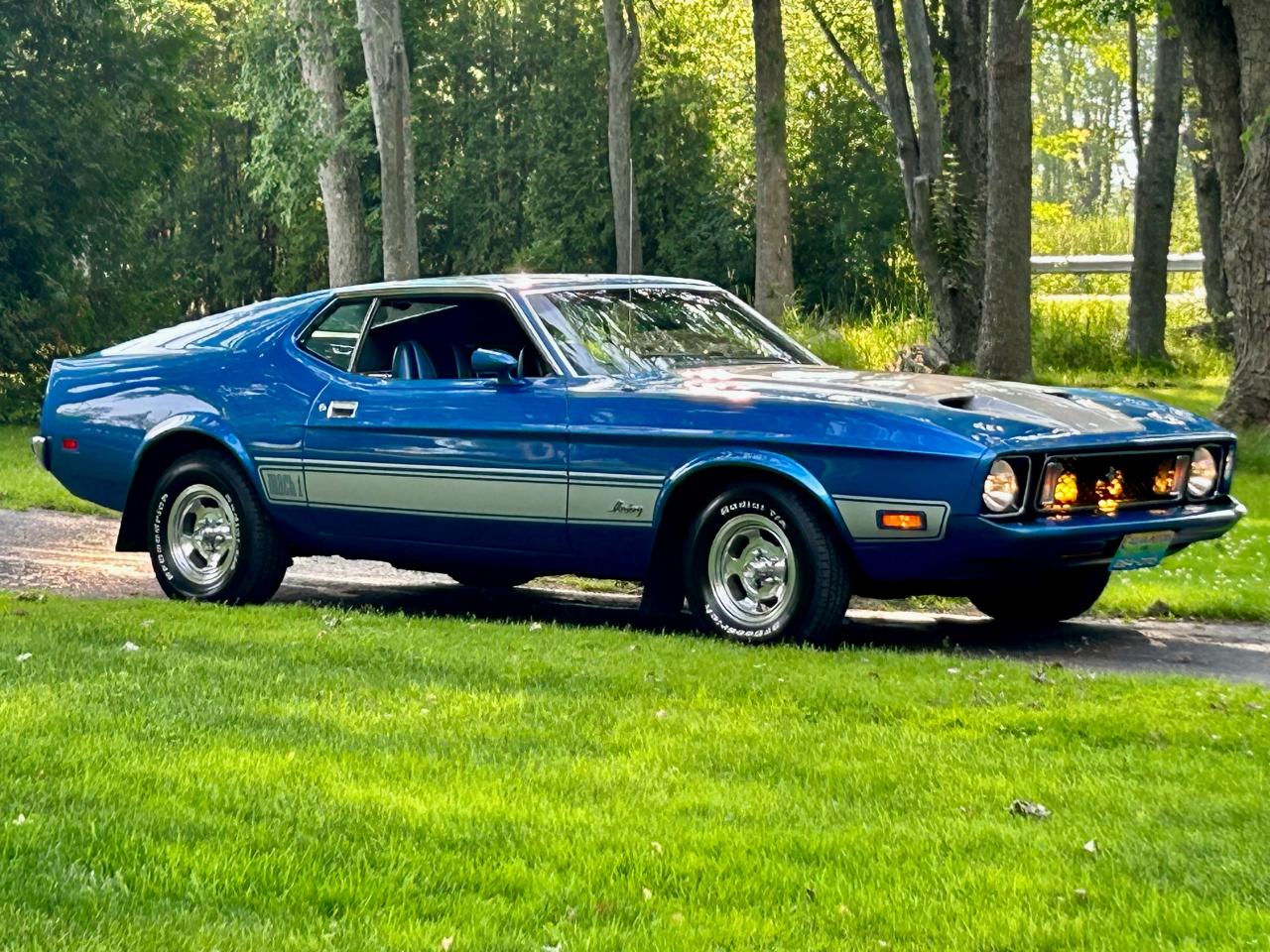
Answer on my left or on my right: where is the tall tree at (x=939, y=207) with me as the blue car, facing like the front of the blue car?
on my left

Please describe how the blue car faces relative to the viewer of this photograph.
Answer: facing the viewer and to the right of the viewer

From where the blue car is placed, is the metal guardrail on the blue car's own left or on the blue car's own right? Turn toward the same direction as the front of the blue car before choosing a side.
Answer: on the blue car's own left

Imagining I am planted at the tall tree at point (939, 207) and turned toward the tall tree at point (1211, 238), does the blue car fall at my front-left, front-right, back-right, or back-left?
back-right

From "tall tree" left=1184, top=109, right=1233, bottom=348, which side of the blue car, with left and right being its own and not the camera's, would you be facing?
left
